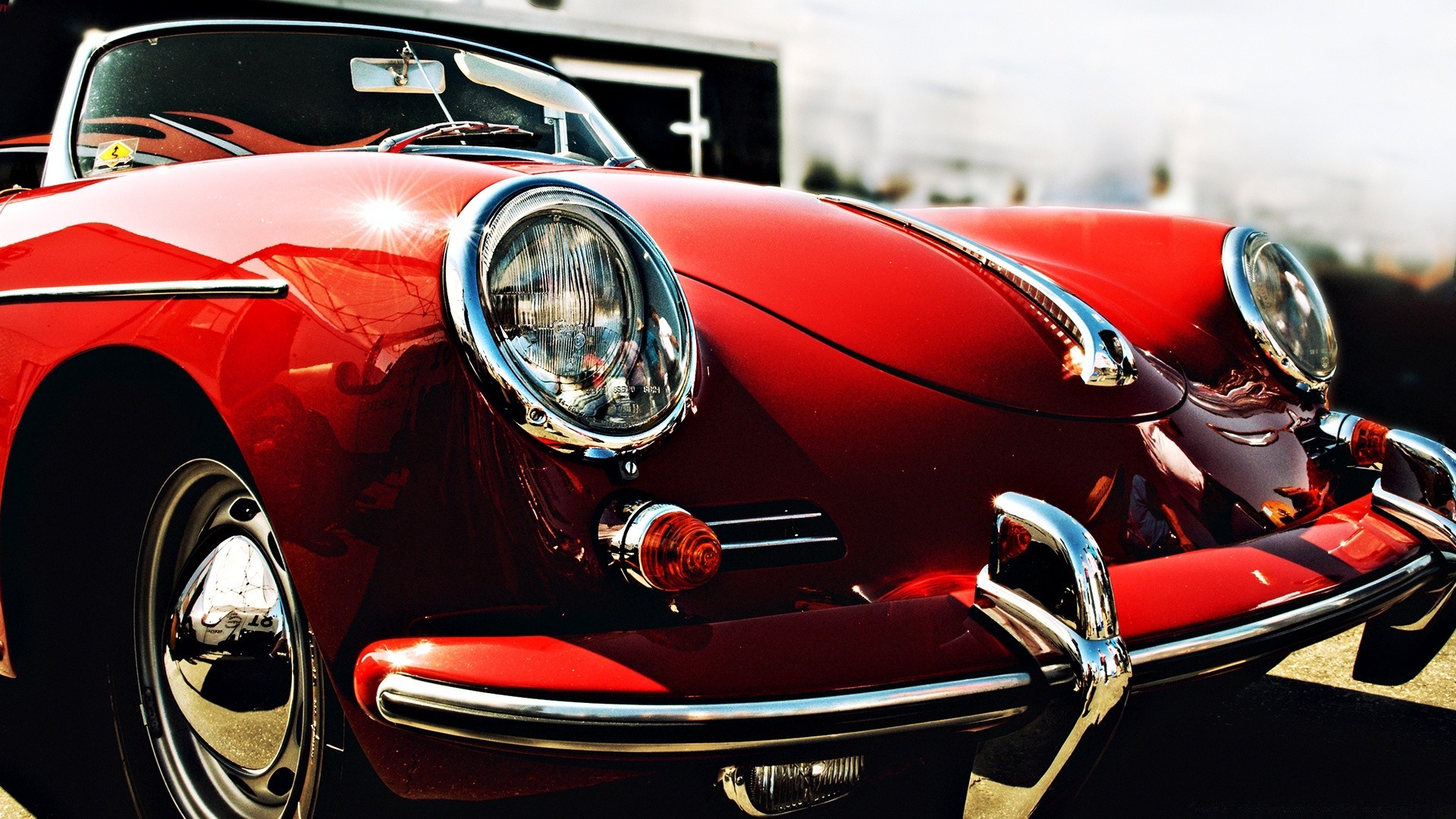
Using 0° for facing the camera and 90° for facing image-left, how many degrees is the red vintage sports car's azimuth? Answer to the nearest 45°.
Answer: approximately 315°
